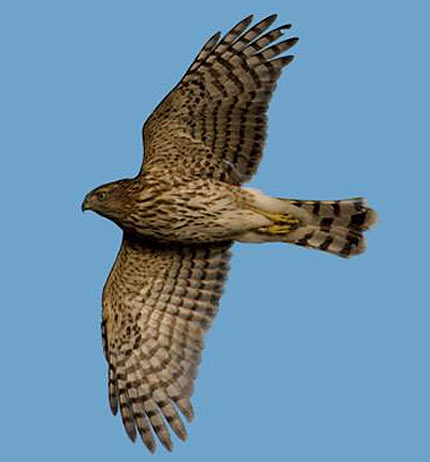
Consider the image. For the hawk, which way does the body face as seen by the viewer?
to the viewer's left
